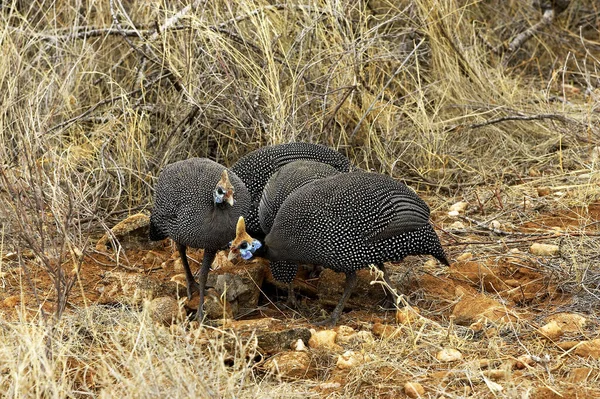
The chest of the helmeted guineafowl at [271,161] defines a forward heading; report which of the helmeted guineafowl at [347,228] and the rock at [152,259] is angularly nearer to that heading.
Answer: the rock

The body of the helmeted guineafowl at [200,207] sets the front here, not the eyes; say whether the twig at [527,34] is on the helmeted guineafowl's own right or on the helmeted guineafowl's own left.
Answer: on the helmeted guineafowl's own left

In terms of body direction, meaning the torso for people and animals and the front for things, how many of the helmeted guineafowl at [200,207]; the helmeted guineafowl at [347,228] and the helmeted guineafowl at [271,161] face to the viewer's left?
2

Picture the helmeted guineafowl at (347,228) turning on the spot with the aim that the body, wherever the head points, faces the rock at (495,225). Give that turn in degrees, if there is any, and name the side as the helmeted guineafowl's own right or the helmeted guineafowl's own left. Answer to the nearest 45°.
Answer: approximately 135° to the helmeted guineafowl's own right

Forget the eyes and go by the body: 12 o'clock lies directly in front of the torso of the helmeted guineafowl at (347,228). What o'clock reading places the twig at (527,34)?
The twig is roughly at 4 o'clock from the helmeted guineafowl.

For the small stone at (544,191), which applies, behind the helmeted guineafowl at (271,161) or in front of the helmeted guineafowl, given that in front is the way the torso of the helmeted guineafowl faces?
behind

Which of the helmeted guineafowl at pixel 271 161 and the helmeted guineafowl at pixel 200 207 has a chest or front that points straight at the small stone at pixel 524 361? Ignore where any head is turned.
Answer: the helmeted guineafowl at pixel 200 207

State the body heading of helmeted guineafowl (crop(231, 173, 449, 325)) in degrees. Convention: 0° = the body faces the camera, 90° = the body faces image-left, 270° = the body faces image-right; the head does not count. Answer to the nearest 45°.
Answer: approximately 90°

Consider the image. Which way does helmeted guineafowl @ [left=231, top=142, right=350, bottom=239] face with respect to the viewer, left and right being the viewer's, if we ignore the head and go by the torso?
facing to the left of the viewer

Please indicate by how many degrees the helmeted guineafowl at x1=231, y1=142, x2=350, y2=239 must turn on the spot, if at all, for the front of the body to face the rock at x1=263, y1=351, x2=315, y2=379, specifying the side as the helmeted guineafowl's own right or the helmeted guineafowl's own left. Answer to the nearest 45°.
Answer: approximately 90° to the helmeted guineafowl's own left

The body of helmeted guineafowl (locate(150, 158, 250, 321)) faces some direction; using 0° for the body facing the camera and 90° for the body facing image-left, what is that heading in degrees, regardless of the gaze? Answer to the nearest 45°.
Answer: approximately 315°

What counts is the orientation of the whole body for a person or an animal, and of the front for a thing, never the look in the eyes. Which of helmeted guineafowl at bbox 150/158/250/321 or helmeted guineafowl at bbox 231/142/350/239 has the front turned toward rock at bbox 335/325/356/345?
helmeted guineafowl at bbox 150/158/250/321

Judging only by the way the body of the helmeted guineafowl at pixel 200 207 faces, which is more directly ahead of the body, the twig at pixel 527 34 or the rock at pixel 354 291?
the rock

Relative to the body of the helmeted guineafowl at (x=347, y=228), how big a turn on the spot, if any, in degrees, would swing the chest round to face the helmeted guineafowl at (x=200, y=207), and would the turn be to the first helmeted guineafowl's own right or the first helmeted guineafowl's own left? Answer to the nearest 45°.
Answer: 0° — it already faces it
